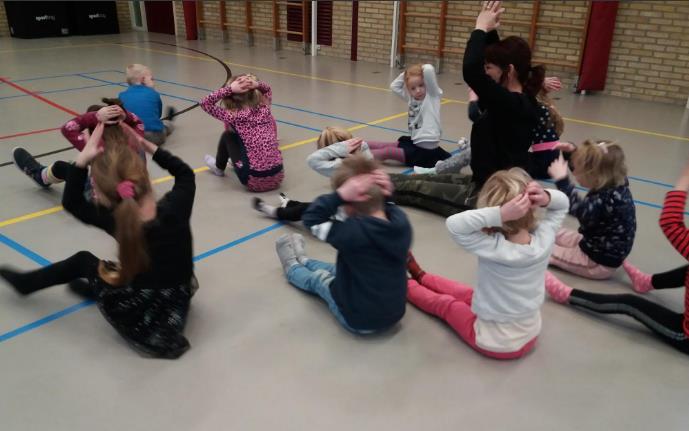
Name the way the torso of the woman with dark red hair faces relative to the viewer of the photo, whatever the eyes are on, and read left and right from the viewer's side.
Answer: facing to the left of the viewer

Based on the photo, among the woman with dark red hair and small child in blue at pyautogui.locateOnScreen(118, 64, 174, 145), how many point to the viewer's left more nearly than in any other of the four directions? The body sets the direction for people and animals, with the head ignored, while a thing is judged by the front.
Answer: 1

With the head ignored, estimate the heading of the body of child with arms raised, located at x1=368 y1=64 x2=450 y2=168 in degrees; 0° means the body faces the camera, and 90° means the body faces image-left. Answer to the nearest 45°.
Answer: approximately 45°

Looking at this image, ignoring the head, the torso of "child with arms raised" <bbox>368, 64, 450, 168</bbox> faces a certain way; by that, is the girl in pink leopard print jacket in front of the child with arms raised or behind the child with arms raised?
in front

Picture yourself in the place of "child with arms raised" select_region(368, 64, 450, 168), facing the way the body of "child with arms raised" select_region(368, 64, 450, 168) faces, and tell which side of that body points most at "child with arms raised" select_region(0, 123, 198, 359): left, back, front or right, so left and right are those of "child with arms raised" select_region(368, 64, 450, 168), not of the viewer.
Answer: front

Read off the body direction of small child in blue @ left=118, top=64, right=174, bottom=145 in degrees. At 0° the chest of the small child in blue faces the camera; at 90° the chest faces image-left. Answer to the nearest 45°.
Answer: approximately 225°

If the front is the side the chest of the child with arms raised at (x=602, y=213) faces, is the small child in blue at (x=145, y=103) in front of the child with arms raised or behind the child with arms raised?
in front

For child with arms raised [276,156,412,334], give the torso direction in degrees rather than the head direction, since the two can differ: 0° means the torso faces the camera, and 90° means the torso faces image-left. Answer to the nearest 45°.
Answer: approximately 135°

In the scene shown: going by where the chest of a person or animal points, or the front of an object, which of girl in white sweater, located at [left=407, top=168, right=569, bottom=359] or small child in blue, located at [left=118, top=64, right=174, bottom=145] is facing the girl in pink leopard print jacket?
the girl in white sweater

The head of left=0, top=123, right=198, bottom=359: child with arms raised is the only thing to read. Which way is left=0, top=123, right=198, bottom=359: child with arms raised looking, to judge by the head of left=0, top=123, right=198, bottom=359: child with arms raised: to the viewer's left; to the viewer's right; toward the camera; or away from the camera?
away from the camera

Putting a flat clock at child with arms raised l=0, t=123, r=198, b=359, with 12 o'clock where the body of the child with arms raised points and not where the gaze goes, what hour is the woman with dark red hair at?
The woman with dark red hair is roughly at 4 o'clock from the child with arms raised.

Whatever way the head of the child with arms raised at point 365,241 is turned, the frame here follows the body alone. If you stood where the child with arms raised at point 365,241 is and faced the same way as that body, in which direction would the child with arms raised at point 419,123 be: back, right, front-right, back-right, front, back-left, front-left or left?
front-right

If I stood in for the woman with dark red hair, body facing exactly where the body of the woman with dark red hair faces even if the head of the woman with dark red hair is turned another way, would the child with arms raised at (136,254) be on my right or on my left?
on my left
